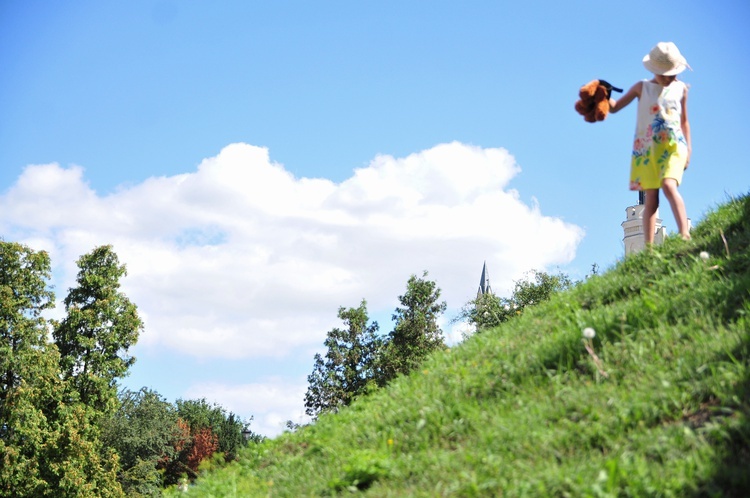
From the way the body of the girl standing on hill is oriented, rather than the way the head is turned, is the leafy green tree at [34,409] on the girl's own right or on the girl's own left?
on the girl's own right

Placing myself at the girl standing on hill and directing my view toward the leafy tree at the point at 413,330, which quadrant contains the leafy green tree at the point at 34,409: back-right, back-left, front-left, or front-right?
front-left

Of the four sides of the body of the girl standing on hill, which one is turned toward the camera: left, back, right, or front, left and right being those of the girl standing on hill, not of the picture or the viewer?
front

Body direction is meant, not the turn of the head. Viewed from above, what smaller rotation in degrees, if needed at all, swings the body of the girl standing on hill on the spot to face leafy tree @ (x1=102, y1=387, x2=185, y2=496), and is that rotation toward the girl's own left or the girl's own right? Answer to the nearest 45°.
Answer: approximately 135° to the girl's own right

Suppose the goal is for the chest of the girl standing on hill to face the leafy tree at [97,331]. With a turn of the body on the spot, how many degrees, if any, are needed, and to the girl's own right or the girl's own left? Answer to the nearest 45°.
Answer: approximately 135° to the girl's own right
